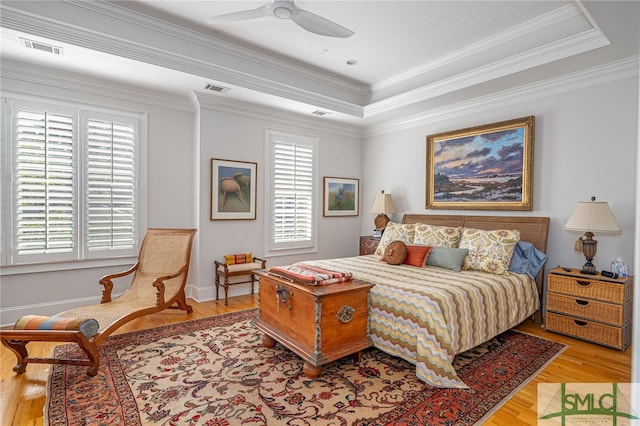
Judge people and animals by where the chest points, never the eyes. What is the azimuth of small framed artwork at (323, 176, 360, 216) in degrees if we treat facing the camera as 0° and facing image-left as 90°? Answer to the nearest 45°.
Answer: approximately 315°

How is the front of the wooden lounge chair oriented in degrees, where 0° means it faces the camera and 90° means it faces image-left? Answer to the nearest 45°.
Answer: approximately 45°

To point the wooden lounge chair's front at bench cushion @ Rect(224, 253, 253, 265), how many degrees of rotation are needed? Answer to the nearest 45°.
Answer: approximately 180°

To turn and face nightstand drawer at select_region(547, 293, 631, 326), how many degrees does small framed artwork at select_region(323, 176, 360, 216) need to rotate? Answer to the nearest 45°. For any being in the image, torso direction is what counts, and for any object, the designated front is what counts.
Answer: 0° — it already faces it

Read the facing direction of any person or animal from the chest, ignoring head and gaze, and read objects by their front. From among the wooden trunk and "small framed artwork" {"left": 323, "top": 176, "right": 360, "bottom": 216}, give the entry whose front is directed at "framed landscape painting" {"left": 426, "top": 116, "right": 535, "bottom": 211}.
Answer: the small framed artwork
